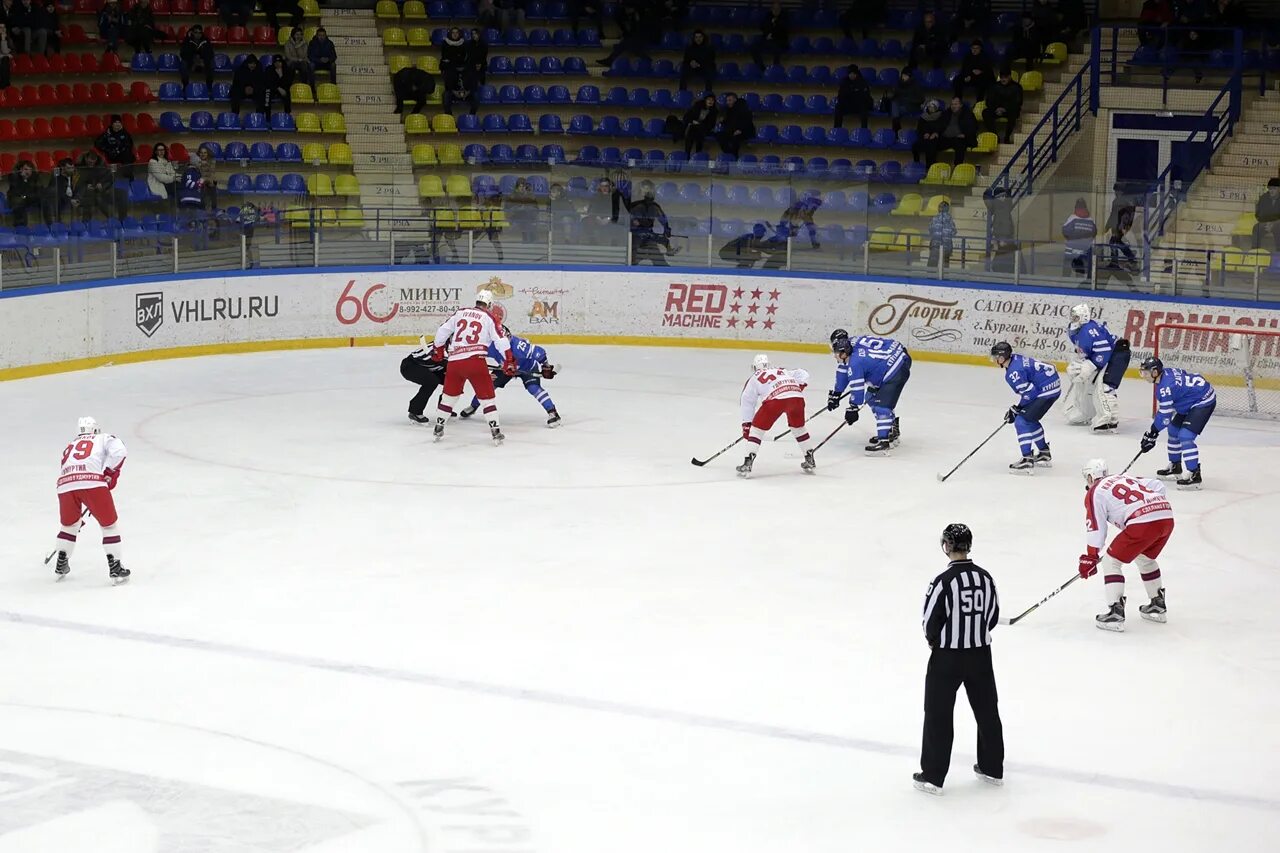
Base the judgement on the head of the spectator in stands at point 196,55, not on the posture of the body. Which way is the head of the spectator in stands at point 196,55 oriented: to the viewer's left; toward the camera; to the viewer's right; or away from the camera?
toward the camera

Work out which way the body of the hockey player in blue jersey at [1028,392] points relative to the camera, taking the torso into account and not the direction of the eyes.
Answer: to the viewer's left

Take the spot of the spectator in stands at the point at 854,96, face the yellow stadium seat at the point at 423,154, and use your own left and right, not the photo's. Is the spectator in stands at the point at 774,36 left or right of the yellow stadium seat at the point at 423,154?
right

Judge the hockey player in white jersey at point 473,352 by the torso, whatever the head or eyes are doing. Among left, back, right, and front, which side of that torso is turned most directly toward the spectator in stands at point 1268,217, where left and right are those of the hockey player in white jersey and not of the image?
right

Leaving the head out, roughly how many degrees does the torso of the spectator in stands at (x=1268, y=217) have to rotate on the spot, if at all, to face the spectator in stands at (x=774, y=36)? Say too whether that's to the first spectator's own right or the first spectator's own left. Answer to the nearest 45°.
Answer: approximately 90° to the first spectator's own right

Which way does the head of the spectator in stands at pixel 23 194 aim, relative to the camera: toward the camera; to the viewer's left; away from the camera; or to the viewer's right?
toward the camera

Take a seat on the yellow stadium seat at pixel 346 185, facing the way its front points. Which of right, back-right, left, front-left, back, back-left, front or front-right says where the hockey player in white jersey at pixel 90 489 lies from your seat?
front

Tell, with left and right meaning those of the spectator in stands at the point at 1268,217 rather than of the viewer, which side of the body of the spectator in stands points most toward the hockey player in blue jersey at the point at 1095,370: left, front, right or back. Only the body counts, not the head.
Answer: front

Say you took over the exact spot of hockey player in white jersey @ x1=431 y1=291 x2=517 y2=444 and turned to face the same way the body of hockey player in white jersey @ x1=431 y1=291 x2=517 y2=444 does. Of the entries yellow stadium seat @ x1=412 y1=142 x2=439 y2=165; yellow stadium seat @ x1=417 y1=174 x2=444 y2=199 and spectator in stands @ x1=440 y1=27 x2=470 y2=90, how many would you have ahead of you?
3

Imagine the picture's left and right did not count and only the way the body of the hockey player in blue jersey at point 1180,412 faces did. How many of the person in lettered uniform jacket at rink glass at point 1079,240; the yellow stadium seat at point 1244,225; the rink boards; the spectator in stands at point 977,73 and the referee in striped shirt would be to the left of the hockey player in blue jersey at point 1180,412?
1

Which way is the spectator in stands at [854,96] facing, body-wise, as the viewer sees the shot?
toward the camera

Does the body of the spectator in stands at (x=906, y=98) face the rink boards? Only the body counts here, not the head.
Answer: yes

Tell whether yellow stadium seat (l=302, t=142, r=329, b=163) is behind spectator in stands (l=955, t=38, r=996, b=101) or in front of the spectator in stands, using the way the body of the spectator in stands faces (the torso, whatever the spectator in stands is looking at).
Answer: in front

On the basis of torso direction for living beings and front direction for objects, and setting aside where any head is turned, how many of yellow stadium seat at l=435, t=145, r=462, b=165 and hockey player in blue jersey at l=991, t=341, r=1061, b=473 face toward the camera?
1
